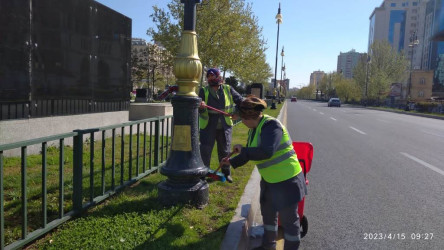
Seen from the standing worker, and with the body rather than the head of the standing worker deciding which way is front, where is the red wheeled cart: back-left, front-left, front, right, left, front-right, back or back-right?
front-left

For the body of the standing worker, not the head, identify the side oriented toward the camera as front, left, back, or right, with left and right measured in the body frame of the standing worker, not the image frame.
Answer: front

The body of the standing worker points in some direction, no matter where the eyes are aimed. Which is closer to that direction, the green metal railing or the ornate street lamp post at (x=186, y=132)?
the ornate street lamp post

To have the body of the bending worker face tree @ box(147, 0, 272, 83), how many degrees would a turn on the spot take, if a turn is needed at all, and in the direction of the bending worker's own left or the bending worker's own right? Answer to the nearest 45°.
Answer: approximately 90° to the bending worker's own right

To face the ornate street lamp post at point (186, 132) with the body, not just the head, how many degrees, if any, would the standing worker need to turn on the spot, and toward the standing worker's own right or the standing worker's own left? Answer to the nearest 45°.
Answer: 0° — they already face it

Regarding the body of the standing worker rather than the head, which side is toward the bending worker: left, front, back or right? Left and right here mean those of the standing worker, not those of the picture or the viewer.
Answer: front

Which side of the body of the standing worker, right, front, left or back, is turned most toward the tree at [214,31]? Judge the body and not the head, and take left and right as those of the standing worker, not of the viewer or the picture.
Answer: back

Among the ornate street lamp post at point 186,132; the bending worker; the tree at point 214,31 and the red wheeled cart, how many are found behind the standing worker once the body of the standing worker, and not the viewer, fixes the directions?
1

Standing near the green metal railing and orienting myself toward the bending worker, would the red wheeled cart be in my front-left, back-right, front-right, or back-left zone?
front-left

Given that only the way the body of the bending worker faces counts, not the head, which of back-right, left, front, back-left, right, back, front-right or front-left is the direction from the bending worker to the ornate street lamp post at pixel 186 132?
front-right

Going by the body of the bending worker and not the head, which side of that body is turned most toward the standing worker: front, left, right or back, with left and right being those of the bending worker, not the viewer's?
right

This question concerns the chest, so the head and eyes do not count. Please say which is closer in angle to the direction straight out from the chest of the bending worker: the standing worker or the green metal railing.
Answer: the green metal railing

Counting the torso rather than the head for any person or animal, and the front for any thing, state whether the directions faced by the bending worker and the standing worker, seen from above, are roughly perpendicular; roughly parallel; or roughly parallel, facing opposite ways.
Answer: roughly perpendicular

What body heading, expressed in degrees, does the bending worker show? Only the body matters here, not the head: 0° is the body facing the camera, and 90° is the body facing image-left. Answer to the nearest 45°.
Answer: approximately 90°
